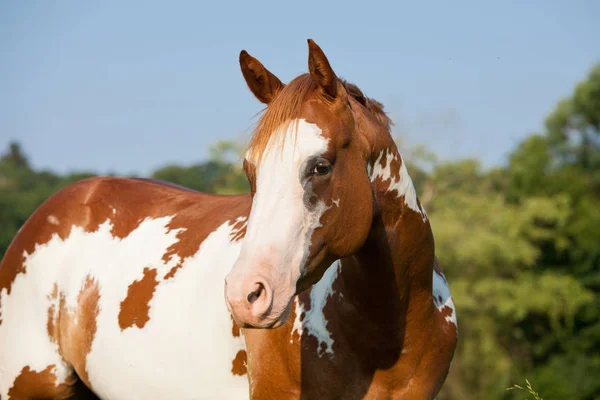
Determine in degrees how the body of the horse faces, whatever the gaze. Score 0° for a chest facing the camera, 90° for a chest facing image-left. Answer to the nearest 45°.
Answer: approximately 315°
